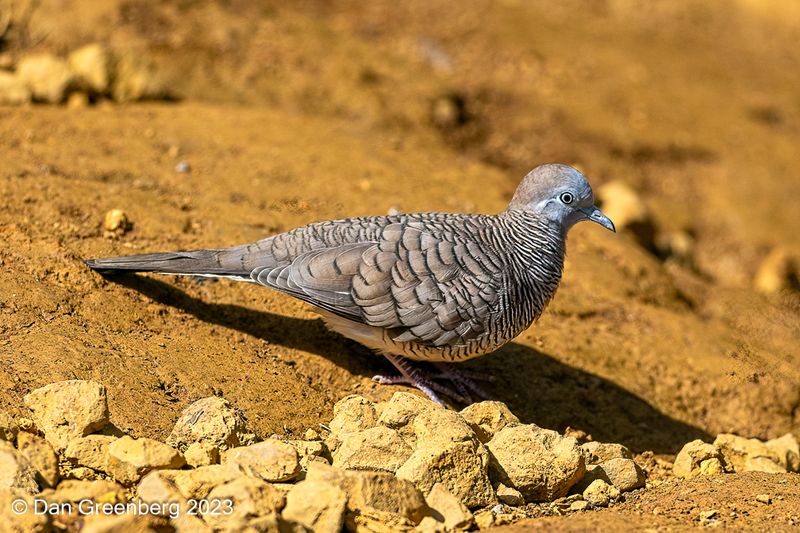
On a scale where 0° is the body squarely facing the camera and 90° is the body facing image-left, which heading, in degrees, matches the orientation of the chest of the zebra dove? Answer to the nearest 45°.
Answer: approximately 270°

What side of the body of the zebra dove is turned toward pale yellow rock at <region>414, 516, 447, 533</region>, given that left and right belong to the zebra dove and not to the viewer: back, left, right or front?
right

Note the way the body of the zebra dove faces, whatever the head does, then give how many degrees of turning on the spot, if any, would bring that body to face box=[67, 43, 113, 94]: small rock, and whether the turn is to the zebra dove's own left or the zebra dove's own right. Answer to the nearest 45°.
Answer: approximately 135° to the zebra dove's own left

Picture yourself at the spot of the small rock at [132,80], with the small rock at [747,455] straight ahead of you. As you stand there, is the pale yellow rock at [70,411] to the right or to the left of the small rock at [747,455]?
right

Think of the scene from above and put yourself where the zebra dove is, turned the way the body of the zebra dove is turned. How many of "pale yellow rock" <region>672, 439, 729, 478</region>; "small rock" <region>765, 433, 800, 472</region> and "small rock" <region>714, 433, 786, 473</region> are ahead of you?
3

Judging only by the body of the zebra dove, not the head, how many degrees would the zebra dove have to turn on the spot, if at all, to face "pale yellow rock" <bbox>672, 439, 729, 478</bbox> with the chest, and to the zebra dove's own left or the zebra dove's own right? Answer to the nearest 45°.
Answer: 0° — it already faces it

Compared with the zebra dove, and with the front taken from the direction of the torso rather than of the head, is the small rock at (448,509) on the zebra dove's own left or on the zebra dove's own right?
on the zebra dove's own right

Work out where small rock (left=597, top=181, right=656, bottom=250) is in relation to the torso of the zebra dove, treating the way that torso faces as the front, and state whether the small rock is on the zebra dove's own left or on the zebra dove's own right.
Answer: on the zebra dove's own left

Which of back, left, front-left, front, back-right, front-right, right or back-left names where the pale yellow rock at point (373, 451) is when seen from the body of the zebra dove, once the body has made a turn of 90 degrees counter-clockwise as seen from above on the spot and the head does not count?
back

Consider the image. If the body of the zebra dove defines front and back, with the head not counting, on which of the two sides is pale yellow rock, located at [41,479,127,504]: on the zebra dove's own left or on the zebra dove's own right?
on the zebra dove's own right

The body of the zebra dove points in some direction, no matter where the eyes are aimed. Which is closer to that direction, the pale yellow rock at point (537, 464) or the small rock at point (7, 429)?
the pale yellow rock
